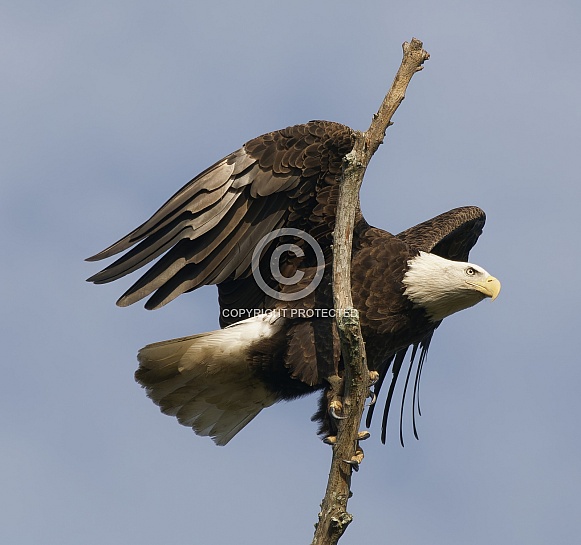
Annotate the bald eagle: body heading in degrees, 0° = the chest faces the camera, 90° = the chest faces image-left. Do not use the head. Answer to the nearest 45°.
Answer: approximately 270°
